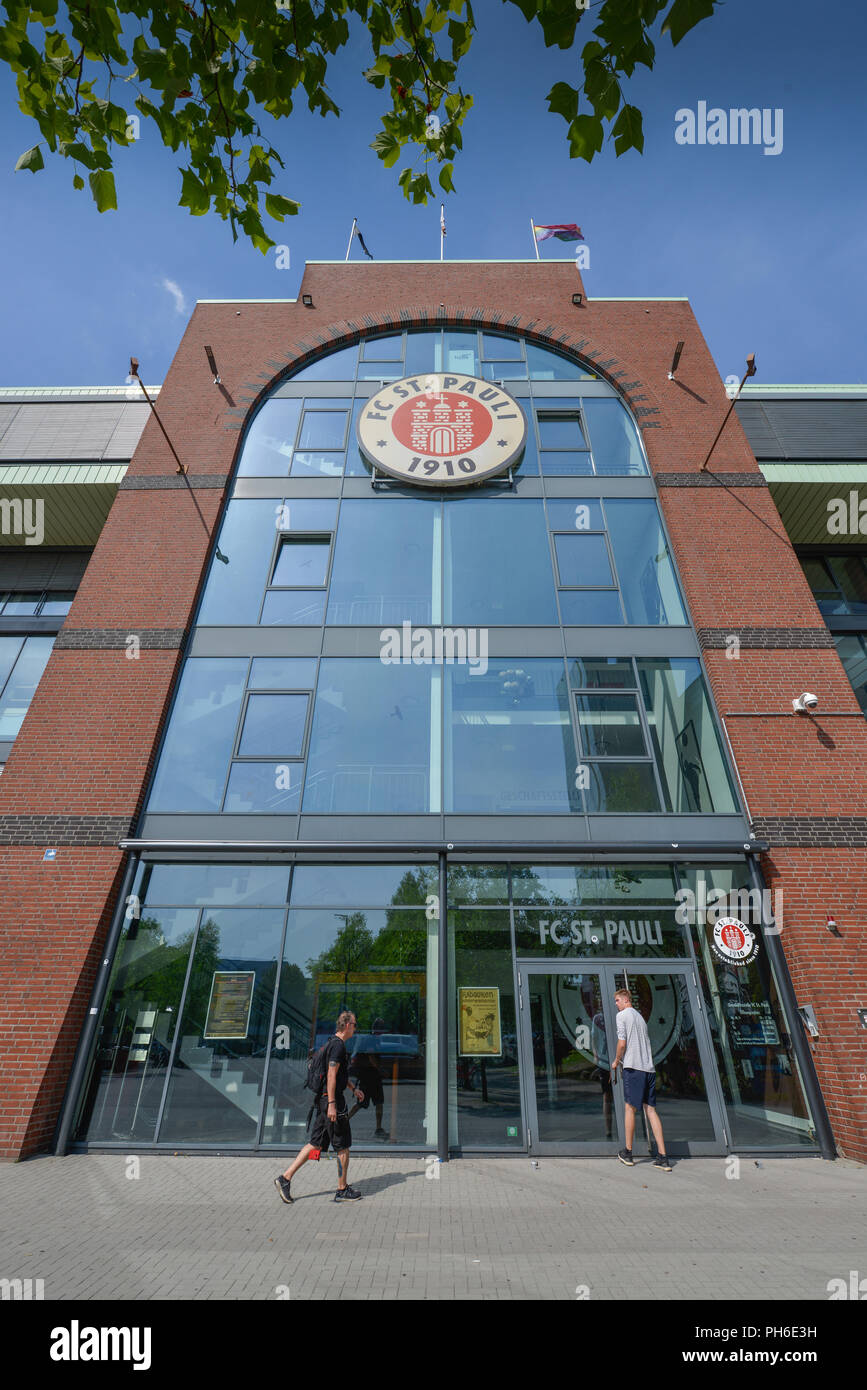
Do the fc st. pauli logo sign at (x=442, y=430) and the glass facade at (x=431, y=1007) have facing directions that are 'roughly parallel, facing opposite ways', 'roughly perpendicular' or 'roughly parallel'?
roughly parallel

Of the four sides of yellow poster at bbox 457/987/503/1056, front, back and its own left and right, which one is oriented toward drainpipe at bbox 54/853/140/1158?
right

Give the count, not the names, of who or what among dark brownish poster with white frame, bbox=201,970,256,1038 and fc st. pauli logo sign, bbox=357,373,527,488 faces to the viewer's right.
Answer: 0

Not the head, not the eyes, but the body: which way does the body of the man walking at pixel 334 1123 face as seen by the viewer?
to the viewer's right

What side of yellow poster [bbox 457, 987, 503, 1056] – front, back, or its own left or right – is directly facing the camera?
front

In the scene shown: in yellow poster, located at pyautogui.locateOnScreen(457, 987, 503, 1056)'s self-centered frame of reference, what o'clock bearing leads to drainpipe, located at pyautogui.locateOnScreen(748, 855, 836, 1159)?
The drainpipe is roughly at 9 o'clock from the yellow poster.

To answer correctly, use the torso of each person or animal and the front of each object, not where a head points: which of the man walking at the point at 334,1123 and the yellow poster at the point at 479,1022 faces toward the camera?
the yellow poster

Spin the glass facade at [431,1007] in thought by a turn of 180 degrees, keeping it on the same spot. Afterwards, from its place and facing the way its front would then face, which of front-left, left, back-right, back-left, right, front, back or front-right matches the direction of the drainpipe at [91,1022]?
left

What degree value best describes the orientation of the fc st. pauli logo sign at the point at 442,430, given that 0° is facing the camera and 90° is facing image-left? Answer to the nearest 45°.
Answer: approximately 0°

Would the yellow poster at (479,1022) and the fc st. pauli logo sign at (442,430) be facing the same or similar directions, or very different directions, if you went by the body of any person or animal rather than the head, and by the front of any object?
same or similar directions

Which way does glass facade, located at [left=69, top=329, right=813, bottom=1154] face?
toward the camera

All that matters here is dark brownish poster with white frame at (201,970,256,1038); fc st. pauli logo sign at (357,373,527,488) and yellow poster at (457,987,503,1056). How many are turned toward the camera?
3

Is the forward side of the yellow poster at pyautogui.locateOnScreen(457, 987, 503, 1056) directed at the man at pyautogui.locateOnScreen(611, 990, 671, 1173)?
no

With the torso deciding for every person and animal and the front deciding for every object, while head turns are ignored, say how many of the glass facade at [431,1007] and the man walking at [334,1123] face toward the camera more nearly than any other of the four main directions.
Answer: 1

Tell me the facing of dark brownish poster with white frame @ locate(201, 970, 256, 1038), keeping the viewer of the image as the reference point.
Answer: facing the viewer
